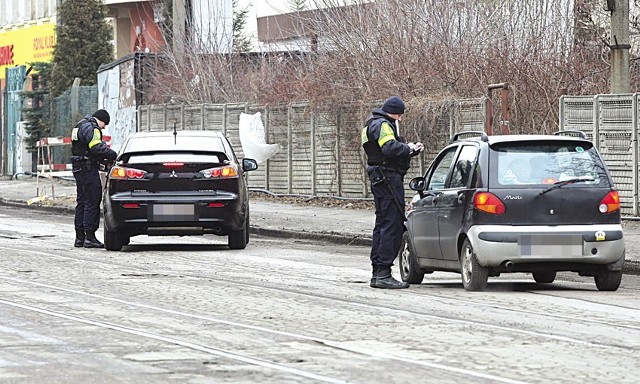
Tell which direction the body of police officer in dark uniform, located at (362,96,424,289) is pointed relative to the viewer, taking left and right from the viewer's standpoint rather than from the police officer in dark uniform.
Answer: facing to the right of the viewer

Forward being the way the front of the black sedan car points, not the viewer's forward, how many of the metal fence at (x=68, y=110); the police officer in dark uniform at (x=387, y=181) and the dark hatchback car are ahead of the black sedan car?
1

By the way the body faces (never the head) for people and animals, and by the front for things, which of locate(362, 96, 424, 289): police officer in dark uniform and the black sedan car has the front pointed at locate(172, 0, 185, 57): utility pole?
the black sedan car

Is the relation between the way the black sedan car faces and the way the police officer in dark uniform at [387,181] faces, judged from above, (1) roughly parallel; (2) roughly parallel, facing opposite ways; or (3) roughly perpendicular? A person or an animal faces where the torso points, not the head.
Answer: roughly perpendicular

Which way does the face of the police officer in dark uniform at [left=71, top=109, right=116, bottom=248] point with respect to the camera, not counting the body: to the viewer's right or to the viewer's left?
to the viewer's right

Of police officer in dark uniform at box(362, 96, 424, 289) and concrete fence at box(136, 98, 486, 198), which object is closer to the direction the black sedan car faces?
the concrete fence

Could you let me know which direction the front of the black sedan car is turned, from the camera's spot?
facing away from the viewer

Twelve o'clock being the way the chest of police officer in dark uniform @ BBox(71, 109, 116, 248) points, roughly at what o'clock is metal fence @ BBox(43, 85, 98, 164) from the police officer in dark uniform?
The metal fence is roughly at 9 o'clock from the police officer in dark uniform.

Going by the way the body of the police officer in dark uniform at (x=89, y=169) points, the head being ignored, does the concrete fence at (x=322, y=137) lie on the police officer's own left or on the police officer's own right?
on the police officer's own left

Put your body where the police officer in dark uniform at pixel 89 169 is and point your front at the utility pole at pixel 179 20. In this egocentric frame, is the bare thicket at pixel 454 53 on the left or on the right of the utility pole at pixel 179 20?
right

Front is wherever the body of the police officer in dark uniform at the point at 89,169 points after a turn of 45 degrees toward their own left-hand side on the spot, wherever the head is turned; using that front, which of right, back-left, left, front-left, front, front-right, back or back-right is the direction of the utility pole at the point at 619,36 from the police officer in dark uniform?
front-right

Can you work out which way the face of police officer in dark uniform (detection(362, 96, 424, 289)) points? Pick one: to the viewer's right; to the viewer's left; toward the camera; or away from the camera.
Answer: to the viewer's right

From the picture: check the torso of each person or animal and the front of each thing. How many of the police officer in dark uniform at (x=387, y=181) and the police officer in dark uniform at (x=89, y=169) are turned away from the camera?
0

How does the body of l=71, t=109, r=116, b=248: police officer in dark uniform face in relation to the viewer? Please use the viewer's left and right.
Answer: facing to the right of the viewer

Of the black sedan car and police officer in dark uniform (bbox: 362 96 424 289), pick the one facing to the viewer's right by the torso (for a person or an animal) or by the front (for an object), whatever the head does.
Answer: the police officer in dark uniform
